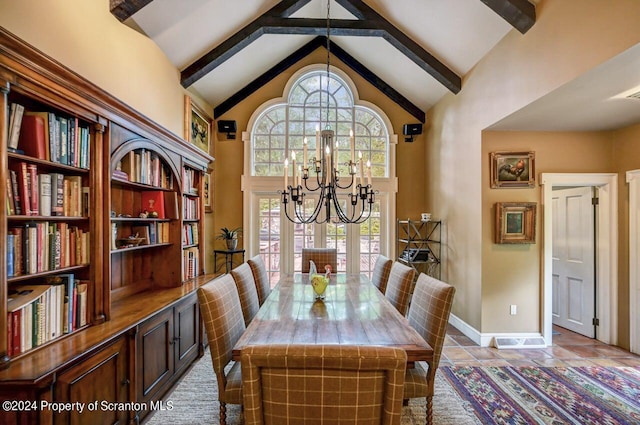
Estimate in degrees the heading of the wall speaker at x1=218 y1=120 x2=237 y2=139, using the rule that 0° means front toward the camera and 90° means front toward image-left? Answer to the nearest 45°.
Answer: approximately 0°

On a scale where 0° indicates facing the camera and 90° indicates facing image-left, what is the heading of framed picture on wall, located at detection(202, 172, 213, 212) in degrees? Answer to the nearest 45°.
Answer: approximately 270°

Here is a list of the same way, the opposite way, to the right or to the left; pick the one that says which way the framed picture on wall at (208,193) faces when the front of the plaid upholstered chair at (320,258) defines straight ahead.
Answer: to the left

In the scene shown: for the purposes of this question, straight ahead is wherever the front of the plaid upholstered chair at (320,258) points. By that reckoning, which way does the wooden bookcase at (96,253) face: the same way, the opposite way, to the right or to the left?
to the left

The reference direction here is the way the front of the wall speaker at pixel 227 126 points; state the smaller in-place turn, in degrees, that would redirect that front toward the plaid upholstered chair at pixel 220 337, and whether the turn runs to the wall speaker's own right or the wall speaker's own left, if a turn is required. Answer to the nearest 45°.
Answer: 0° — it already faces it

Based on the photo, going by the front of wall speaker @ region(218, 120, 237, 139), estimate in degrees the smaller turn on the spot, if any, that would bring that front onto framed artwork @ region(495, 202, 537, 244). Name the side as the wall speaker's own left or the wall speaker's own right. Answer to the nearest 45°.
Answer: approximately 45° to the wall speaker's own left

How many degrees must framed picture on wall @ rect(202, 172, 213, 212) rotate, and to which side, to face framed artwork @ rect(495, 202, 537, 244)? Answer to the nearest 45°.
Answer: approximately 45° to its right

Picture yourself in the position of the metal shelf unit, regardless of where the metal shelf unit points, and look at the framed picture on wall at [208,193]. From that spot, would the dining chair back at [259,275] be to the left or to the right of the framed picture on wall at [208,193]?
left

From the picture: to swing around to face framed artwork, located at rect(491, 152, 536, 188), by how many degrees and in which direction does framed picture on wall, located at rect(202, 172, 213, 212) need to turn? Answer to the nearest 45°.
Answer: approximately 45° to its right
